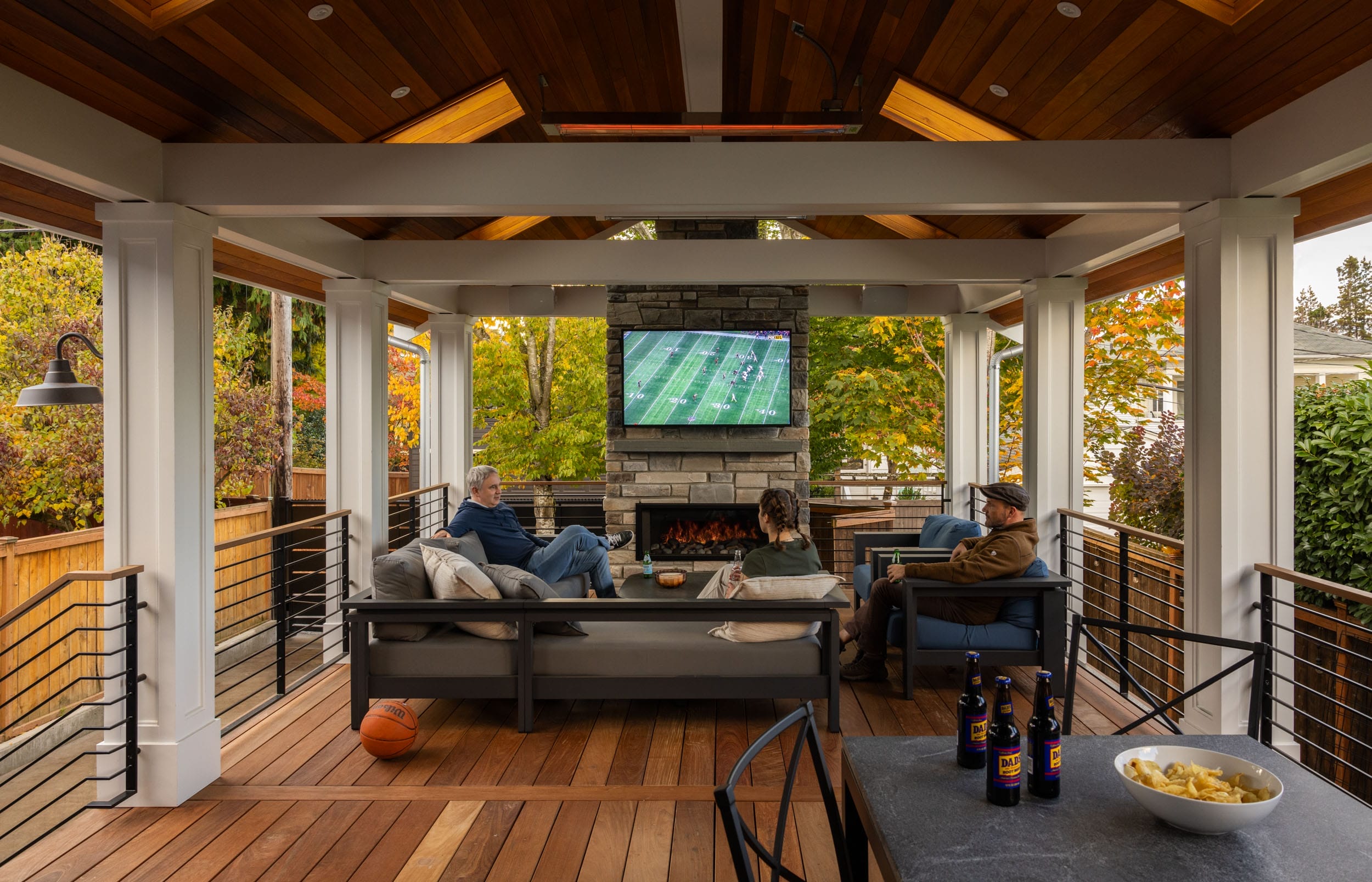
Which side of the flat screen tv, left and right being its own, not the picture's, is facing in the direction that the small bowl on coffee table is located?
front

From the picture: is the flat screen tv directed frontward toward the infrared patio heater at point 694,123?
yes

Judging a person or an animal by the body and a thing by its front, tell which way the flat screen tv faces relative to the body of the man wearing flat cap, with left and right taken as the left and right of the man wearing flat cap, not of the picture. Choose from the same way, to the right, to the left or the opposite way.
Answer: to the left

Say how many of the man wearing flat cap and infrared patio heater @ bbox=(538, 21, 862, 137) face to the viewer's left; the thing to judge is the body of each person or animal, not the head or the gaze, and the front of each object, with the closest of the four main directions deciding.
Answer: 1

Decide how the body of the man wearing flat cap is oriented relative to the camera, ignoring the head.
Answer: to the viewer's left

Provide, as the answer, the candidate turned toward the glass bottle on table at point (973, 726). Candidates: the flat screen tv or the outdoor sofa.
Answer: the flat screen tv

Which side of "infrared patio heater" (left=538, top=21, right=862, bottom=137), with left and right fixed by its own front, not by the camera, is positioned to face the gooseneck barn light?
right

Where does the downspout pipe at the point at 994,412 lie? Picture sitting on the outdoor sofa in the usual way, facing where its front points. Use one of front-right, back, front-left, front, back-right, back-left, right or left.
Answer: front-right

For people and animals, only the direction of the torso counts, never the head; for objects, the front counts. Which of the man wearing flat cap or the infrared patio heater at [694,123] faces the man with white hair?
the man wearing flat cap

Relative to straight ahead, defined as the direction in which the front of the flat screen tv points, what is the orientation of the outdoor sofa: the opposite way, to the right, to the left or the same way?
the opposite way

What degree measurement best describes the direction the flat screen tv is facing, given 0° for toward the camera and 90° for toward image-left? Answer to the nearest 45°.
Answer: approximately 0°

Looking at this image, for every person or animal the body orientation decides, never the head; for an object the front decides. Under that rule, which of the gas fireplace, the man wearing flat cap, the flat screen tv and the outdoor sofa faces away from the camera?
the outdoor sofa

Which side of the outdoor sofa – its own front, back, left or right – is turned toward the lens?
back

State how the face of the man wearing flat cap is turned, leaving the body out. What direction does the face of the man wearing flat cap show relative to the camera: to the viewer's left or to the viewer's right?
to the viewer's left

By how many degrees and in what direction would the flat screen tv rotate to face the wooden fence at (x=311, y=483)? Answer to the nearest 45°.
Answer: approximately 135° to its right
